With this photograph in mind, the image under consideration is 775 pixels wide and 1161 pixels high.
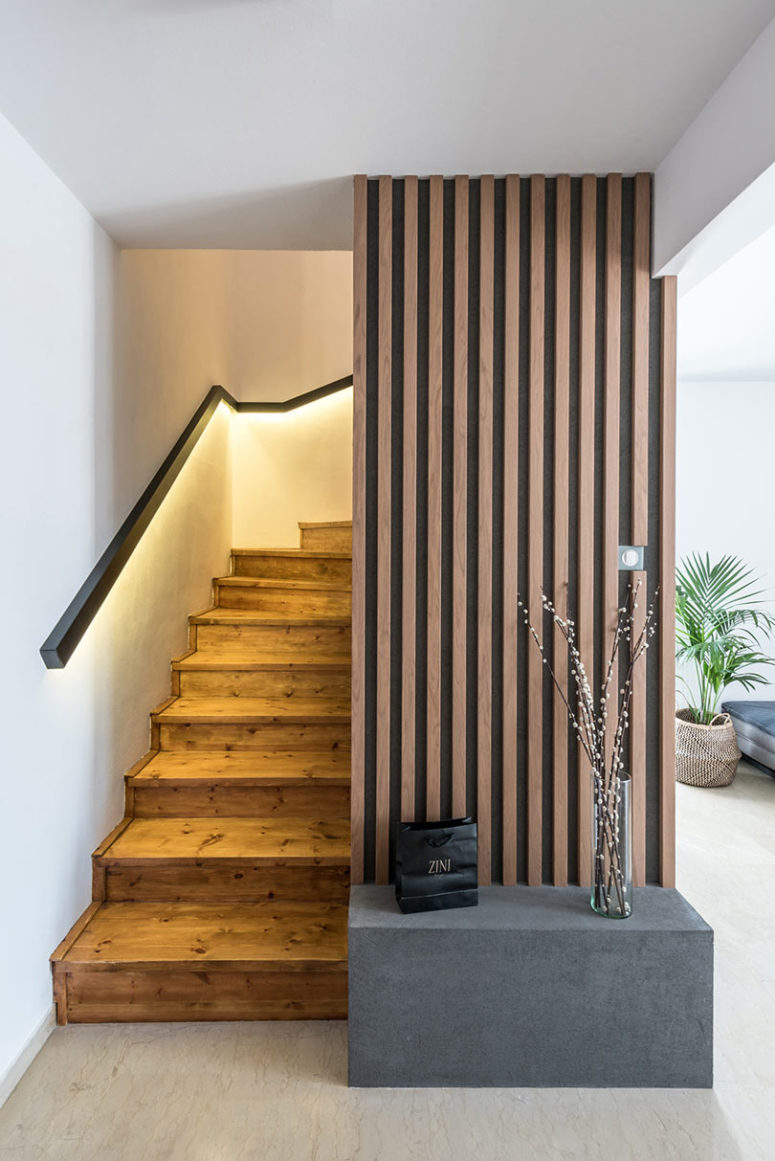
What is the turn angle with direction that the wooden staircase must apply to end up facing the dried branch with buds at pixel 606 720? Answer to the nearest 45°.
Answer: approximately 45° to its left

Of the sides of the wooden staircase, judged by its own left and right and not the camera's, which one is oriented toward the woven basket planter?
left

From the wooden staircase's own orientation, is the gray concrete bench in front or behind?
in front

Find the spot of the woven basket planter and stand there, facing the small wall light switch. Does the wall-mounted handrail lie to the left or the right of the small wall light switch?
right

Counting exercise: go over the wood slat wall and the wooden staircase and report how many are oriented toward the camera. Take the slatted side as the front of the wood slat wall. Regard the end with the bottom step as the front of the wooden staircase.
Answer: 2

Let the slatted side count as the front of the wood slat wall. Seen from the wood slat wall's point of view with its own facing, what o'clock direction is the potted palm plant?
The potted palm plant is roughly at 7 o'clock from the wood slat wall.

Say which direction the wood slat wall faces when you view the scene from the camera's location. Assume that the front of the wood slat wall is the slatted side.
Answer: facing the viewer

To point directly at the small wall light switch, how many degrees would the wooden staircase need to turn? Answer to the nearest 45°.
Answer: approximately 45° to its left
